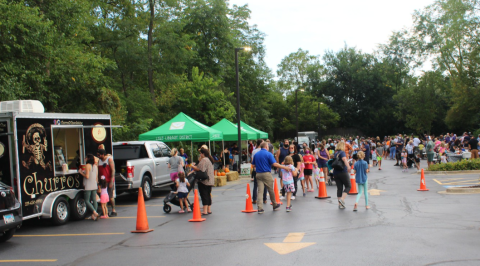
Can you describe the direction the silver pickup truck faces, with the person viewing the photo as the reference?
facing away from the viewer and to the right of the viewer

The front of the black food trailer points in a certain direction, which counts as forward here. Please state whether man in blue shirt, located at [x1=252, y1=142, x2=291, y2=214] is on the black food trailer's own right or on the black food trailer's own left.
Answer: on the black food trailer's own right

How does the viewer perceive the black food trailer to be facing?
facing away from the viewer and to the right of the viewer

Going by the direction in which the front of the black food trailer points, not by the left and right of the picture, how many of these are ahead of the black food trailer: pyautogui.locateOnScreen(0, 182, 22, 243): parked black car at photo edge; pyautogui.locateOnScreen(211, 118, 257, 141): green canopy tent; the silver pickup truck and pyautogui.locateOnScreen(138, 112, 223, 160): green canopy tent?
3

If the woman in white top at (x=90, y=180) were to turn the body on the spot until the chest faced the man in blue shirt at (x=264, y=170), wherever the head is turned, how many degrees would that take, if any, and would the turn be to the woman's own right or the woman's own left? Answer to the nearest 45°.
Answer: approximately 135° to the woman's own right

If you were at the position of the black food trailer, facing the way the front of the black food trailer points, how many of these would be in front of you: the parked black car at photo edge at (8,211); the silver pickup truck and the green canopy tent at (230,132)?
2

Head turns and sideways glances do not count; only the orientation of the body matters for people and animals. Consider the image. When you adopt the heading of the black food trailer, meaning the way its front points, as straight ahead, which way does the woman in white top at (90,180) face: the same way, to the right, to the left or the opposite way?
to the left

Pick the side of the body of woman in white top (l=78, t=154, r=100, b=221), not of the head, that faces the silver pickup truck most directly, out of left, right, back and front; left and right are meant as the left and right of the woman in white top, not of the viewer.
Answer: right

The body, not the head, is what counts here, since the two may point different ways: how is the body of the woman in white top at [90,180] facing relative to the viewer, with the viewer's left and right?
facing away from the viewer and to the left of the viewer
